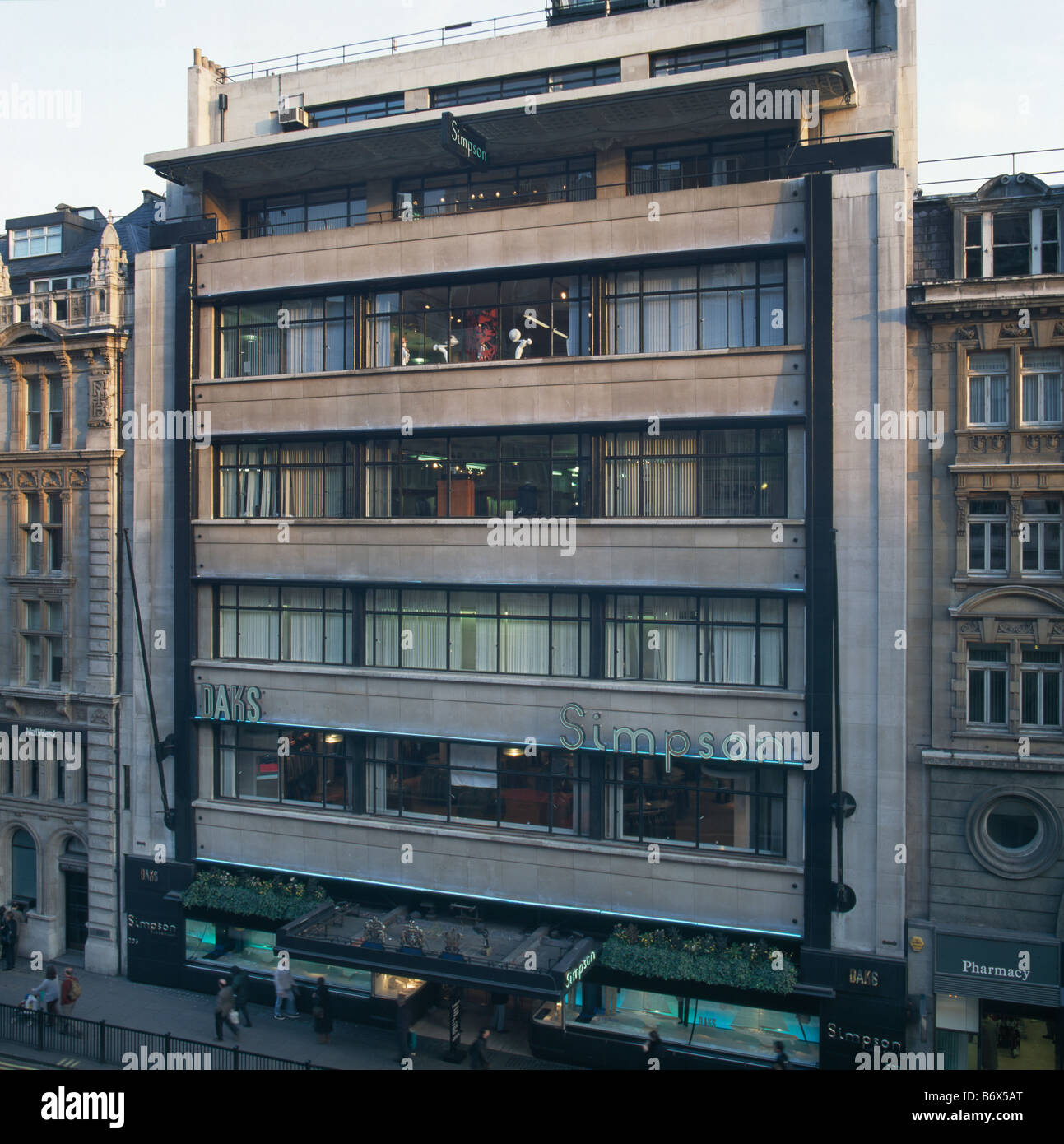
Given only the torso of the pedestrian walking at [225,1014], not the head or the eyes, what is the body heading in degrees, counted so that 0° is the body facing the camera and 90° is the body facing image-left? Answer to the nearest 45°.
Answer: approximately 90°

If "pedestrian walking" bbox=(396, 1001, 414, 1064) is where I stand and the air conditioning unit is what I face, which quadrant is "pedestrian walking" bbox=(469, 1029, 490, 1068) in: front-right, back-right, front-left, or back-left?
back-right

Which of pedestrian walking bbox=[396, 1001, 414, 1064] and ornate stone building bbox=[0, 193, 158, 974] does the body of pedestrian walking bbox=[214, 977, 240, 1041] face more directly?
the ornate stone building

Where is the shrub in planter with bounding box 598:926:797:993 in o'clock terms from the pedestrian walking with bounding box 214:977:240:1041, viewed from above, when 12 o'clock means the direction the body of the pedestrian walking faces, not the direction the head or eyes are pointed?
The shrub in planter is roughly at 7 o'clock from the pedestrian walking.
